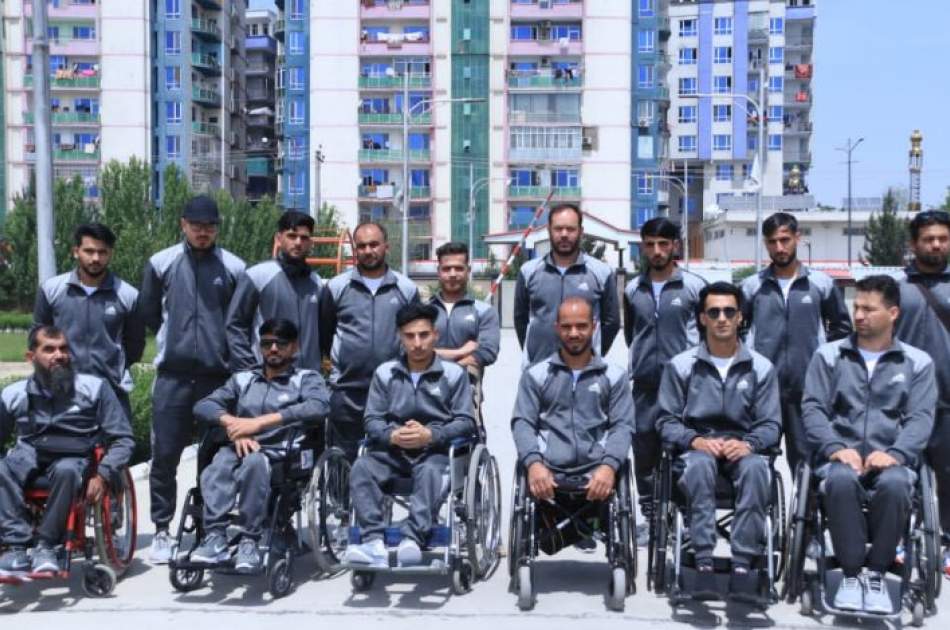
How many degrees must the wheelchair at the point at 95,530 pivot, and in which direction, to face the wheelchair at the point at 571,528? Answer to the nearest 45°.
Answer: approximately 90° to its left

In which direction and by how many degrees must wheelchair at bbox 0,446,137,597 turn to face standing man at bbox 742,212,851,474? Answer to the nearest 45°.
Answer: approximately 135° to its left

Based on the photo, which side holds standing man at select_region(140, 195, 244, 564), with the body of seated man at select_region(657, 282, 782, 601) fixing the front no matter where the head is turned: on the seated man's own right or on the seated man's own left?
on the seated man's own right

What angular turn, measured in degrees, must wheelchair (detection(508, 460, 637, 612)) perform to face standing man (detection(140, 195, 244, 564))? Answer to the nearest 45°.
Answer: approximately 90° to its right

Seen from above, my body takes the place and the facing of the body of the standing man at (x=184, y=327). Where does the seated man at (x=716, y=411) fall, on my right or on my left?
on my left

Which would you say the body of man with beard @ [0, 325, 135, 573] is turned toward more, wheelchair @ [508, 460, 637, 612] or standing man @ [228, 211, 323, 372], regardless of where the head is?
the wheelchair

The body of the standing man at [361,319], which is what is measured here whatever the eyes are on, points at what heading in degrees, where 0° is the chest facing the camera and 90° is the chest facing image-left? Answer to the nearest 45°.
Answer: approximately 0°
